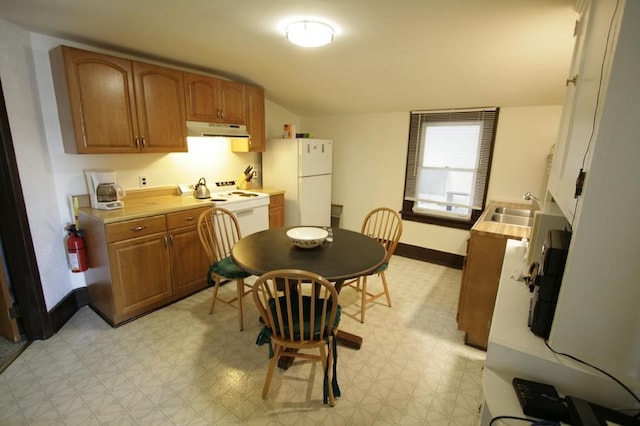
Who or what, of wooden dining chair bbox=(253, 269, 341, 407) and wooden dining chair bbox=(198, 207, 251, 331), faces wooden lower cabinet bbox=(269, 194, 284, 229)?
wooden dining chair bbox=(253, 269, 341, 407)

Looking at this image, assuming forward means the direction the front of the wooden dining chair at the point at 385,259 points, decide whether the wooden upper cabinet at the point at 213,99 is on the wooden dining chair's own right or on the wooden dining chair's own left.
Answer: on the wooden dining chair's own right

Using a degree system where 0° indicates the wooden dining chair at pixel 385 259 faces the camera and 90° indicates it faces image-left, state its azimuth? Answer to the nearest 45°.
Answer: approximately 45°

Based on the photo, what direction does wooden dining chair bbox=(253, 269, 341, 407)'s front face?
away from the camera

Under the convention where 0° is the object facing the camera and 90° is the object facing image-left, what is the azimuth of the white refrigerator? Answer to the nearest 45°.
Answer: approximately 315°

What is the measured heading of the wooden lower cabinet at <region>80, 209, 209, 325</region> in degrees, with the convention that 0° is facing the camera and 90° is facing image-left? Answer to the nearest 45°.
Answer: approximately 315°

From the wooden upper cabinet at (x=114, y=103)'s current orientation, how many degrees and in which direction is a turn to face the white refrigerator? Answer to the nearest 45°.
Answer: approximately 45° to its left

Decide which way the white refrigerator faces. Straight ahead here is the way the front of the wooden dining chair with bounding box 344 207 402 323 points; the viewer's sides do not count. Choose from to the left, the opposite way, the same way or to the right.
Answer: to the left

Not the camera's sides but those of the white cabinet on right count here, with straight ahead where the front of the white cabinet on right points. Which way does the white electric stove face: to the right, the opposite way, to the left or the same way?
the opposite way

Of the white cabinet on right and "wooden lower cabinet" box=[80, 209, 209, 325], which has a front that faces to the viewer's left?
the white cabinet on right

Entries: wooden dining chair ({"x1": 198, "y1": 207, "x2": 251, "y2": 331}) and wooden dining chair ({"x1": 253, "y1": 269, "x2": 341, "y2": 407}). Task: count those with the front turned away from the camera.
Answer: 1
